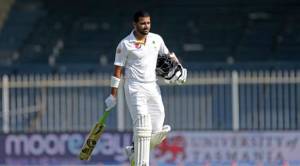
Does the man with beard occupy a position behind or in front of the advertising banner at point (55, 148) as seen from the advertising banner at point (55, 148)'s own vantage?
in front

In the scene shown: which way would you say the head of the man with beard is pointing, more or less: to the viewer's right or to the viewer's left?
to the viewer's right

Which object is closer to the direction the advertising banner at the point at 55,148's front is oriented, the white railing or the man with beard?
the man with beard

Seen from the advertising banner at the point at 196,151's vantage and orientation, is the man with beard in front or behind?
in front

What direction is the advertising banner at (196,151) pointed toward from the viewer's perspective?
toward the camera

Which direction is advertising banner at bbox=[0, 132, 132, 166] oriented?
toward the camera
